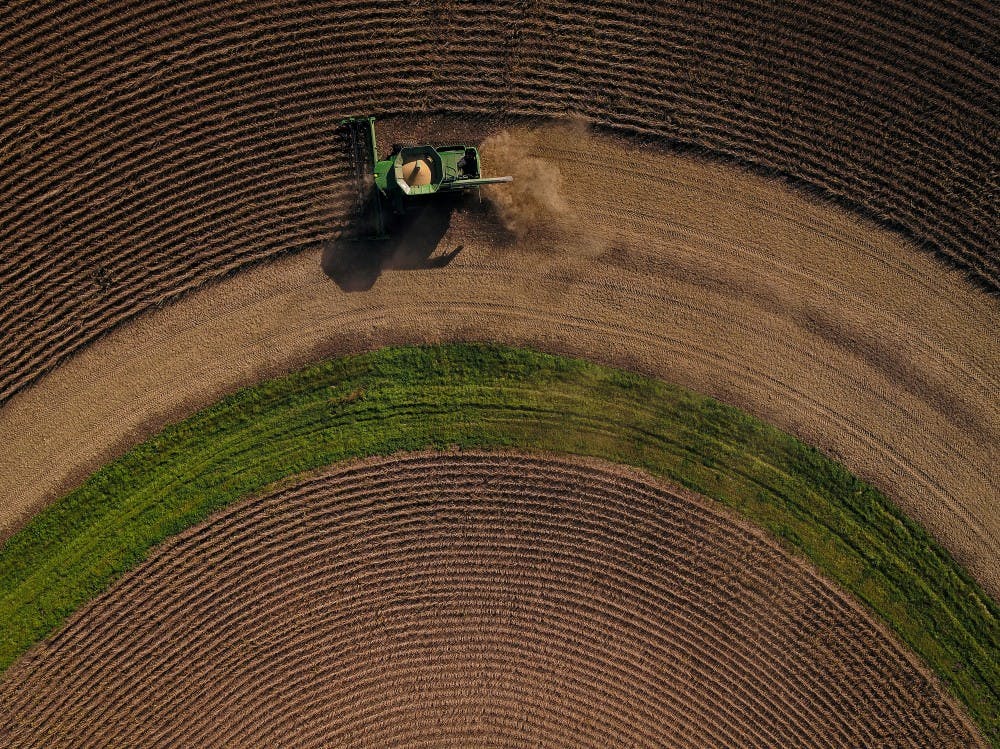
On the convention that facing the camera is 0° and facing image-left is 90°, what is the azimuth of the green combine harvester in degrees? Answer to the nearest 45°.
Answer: approximately 90°
